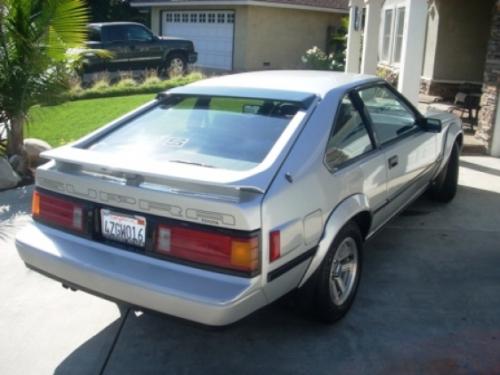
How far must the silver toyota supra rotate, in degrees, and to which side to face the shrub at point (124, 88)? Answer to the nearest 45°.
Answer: approximately 45° to its left

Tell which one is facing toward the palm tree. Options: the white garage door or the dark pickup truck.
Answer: the white garage door

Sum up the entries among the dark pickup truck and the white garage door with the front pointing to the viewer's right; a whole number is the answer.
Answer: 1

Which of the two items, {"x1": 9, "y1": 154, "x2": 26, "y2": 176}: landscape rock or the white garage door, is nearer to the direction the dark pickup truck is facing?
the white garage door

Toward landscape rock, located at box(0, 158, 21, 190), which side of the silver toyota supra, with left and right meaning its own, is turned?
left

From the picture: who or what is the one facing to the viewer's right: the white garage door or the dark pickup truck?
the dark pickup truck

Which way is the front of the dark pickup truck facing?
to the viewer's right

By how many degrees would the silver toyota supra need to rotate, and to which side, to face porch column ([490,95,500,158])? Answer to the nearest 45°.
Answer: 0° — it already faces it

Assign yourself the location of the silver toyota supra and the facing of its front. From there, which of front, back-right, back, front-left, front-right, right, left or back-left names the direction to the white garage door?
front-left

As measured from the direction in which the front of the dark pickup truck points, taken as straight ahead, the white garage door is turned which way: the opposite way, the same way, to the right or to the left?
to the right

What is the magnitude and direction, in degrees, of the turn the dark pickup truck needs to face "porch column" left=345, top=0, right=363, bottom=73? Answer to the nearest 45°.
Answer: approximately 45° to its right

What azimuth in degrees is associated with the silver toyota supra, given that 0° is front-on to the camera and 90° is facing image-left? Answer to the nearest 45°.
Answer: approximately 225°

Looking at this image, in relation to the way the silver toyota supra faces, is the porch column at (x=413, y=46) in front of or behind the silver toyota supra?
in front

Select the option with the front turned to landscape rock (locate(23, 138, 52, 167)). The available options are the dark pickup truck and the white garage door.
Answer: the white garage door

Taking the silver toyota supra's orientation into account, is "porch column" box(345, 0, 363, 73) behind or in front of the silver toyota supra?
in front
